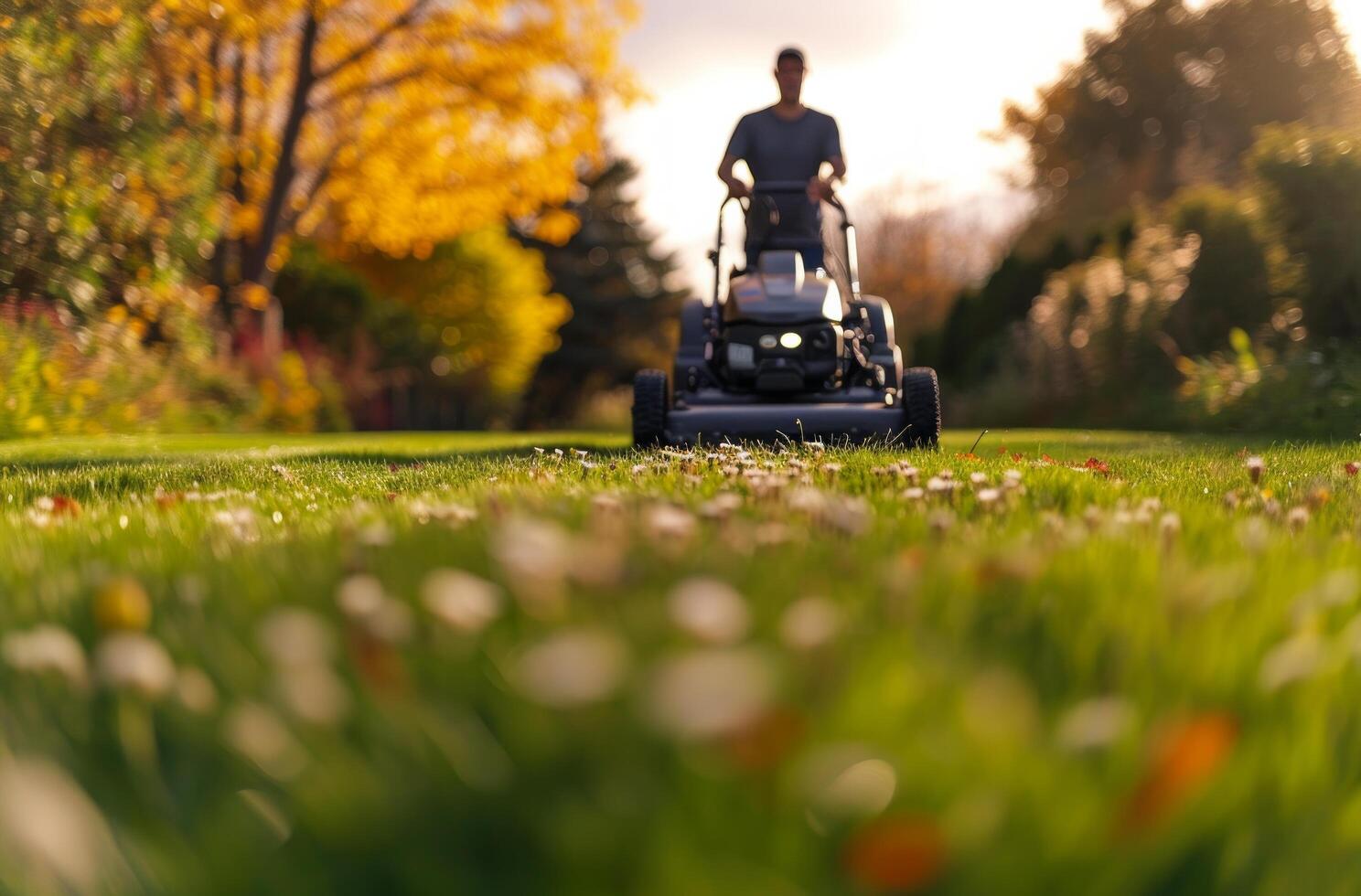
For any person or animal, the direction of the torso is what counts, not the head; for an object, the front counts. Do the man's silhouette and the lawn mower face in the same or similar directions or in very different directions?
same or similar directions

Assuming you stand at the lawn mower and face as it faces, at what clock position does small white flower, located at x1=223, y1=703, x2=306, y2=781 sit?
The small white flower is roughly at 12 o'clock from the lawn mower.

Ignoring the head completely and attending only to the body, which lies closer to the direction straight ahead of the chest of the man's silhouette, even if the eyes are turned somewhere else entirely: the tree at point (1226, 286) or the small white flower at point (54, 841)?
the small white flower

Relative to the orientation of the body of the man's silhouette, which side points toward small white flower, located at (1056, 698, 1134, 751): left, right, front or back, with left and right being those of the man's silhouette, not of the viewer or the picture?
front

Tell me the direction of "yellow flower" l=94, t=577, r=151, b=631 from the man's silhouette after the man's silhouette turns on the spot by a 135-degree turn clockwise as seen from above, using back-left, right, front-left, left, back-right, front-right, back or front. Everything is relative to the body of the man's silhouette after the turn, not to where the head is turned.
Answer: back-left

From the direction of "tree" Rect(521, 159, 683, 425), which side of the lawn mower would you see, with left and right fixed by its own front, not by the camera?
back

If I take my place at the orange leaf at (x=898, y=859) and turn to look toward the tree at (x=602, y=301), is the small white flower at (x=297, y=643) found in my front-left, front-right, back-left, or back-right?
front-left

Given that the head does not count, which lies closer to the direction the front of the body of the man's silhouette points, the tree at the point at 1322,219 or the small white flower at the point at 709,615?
the small white flower

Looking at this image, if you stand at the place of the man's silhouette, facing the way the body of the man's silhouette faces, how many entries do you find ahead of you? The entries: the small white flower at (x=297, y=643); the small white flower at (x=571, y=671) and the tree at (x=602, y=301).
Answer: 2

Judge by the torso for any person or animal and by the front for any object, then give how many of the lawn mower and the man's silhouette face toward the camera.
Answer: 2

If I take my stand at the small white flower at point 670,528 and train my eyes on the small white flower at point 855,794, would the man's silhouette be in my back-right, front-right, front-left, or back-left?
back-left

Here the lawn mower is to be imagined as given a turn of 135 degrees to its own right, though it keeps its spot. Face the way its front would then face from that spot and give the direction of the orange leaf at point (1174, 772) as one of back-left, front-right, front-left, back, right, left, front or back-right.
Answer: back-left

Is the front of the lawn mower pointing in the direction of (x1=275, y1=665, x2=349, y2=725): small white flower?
yes

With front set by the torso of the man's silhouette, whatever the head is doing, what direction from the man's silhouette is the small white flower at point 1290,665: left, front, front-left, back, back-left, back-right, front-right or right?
front

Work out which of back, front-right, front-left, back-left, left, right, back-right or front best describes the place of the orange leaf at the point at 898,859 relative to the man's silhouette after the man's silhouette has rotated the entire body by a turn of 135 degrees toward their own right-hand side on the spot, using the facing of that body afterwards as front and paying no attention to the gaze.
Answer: back-left

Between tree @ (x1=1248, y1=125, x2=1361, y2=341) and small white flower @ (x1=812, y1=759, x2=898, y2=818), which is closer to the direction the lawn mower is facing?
the small white flower

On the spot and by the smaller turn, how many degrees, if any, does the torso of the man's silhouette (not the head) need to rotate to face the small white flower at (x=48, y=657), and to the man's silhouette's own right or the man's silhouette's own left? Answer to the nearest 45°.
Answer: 0° — they already face it

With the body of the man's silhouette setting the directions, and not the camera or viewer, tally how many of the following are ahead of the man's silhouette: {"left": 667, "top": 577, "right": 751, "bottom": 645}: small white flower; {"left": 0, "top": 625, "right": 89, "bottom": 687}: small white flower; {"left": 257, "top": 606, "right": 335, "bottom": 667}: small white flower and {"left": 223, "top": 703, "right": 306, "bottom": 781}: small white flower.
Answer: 4

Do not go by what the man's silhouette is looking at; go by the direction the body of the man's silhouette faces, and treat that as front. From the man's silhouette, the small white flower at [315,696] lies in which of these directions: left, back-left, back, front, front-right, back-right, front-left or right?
front

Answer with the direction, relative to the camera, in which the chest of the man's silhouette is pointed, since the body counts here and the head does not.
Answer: toward the camera

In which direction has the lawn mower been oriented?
toward the camera
